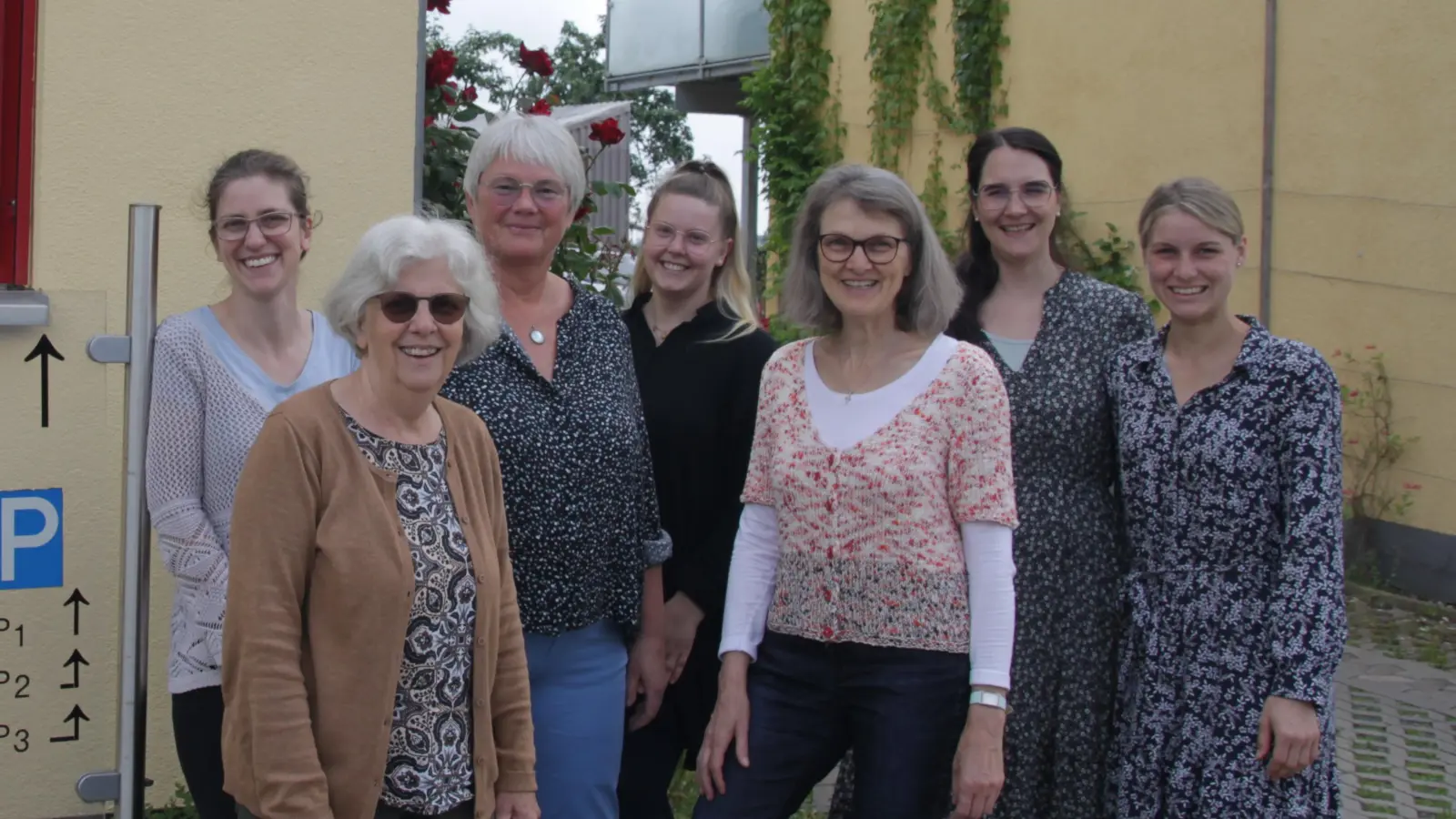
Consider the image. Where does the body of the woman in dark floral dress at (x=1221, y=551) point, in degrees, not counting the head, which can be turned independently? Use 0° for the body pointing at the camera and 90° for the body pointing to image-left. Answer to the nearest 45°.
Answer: approximately 45°

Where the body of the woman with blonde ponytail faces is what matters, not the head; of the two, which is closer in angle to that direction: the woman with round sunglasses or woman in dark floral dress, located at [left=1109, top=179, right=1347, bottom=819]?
the woman with round sunglasses

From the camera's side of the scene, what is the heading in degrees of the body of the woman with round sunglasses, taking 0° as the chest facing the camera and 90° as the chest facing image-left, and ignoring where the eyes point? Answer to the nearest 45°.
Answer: approximately 315°

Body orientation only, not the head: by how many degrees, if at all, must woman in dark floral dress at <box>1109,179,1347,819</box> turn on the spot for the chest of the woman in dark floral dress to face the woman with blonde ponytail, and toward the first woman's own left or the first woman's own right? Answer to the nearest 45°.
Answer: approximately 45° to the first woman's own right

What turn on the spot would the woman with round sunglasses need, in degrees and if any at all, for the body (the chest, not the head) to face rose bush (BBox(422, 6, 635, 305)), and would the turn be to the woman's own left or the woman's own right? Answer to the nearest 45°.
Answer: approximately 135° to the woman's own left

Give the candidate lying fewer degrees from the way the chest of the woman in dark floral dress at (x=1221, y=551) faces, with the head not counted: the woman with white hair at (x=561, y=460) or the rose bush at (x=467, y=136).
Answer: the woman with white hair
